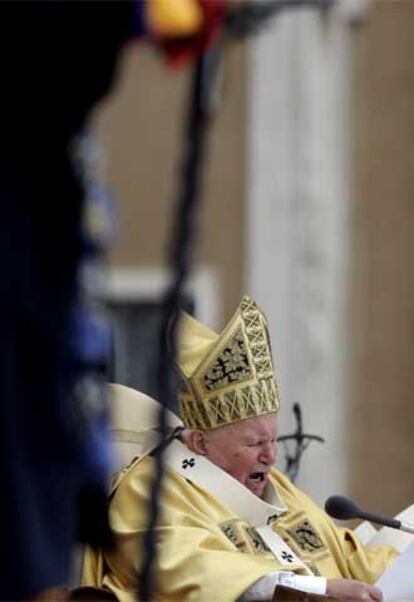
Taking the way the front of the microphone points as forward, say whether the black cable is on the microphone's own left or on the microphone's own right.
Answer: on the microphone's own left

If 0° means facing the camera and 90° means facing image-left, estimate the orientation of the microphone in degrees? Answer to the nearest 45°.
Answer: approximately 90°

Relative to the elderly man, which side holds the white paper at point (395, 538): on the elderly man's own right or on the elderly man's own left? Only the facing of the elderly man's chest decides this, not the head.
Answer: on the elderly man's own left

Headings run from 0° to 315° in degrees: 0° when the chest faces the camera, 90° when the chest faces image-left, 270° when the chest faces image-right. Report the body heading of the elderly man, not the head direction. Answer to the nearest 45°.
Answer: approximately 315°
